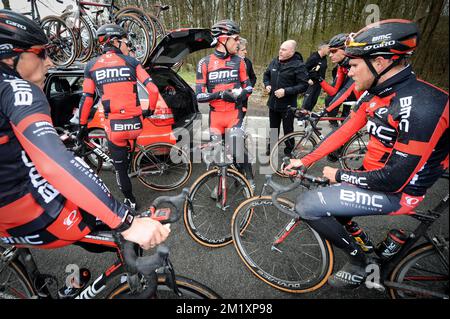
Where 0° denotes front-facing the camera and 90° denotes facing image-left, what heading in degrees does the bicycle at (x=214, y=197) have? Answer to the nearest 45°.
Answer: approximately 45°

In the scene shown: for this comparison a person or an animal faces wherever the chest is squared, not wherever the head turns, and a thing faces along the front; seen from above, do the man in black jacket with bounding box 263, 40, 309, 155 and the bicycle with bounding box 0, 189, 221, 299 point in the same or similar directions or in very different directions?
very different directions

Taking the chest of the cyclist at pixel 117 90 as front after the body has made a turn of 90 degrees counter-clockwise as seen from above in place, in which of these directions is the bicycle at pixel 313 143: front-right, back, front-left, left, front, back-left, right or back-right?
back

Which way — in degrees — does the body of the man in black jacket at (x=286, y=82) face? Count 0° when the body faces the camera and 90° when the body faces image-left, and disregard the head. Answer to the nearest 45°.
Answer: approximately 45°

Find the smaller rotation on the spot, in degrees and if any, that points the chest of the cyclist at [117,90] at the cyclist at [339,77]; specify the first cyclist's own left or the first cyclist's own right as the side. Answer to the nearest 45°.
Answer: approximately 90° to the first cyclist's own right

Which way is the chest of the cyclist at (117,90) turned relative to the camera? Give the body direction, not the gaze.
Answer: away from the camera

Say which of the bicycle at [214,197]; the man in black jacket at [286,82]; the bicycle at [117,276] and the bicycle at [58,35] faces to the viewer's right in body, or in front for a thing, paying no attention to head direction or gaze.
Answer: the bicycle at [117,276]

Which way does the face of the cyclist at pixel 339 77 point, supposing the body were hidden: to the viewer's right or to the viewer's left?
to the viewer's left

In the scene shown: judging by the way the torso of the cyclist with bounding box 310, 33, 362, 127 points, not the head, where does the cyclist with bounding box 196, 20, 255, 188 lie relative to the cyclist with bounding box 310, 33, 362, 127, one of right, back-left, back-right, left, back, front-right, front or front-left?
front-left
